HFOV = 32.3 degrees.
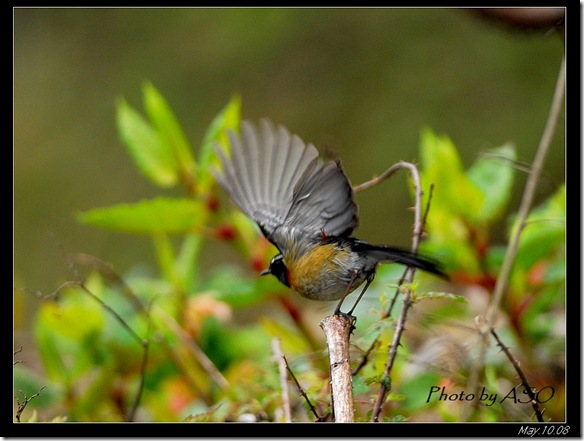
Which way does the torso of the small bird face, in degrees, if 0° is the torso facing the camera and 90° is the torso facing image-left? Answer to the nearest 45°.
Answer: approximately 90°
